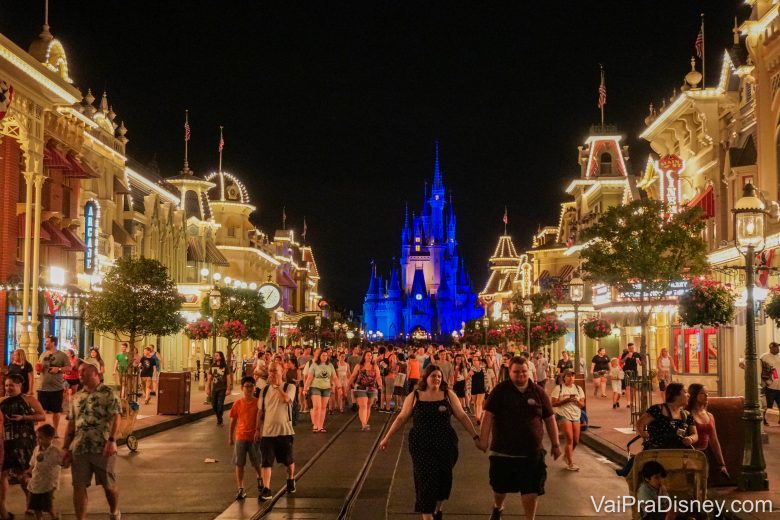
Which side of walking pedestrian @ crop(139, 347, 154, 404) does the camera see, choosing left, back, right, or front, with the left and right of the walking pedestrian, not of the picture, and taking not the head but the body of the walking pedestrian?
front

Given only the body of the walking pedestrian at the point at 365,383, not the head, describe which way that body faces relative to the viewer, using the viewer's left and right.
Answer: facing the viewer

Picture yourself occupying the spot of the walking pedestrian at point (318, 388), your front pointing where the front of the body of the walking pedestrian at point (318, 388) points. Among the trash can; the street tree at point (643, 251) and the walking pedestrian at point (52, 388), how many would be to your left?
1

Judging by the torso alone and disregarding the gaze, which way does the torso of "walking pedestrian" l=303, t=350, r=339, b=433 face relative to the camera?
toward the camera
